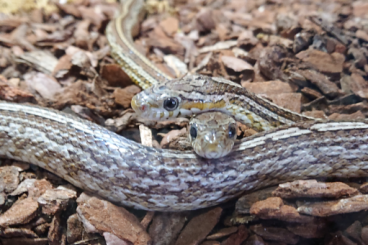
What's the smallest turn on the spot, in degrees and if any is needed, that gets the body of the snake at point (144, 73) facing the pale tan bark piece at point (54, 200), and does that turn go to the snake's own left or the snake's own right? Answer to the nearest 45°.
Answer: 0° — it already faces it

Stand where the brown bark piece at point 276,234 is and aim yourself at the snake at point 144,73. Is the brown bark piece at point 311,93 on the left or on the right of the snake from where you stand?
right
